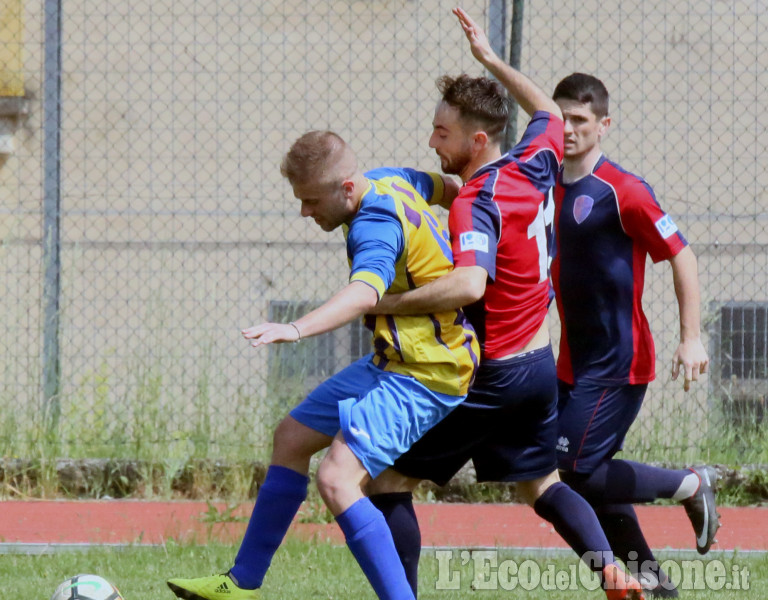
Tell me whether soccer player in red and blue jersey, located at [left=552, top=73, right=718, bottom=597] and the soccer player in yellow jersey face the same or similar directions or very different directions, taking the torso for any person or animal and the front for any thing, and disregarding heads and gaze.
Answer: same or similar directions

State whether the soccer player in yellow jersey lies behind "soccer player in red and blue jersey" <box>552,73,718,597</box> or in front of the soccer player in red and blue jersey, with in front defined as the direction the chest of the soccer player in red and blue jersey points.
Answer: in front

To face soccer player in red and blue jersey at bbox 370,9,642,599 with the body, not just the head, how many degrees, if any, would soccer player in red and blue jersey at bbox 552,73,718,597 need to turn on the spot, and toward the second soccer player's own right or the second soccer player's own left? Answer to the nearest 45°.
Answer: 0° — they already face them

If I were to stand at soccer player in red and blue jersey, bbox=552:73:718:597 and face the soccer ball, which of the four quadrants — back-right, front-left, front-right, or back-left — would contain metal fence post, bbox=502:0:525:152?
back-right

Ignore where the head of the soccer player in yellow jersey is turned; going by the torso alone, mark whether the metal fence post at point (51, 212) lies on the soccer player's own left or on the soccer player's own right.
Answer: on the soccer player's own right

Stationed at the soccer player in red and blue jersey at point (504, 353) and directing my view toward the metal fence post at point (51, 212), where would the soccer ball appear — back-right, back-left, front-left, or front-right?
front-left

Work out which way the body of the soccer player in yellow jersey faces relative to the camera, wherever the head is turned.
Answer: to the viewer's left

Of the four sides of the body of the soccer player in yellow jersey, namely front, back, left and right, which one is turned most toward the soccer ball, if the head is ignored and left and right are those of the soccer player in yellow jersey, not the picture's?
front

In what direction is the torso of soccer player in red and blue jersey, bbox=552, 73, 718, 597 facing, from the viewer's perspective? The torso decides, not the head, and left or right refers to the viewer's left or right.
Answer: facing the viewer and to the left of the viewer

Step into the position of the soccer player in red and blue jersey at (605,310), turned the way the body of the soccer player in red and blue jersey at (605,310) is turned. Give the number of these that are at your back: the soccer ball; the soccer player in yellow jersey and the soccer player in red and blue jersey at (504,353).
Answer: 0

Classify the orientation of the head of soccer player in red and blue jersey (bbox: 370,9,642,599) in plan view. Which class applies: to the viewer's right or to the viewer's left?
to the viewer's left

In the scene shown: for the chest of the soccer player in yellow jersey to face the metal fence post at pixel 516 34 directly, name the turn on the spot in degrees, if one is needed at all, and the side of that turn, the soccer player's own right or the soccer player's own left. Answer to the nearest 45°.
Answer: approximately 90° to the soccer player's own right

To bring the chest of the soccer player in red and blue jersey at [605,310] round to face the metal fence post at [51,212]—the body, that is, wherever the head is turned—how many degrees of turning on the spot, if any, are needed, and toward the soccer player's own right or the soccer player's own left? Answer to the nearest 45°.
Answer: approximately 90° to the soccer player's own right

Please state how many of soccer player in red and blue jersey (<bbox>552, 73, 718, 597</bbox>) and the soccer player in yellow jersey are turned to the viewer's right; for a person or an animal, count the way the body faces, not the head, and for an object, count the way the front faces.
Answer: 0

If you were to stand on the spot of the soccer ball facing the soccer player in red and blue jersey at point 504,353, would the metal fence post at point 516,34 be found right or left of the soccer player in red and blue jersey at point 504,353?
left
